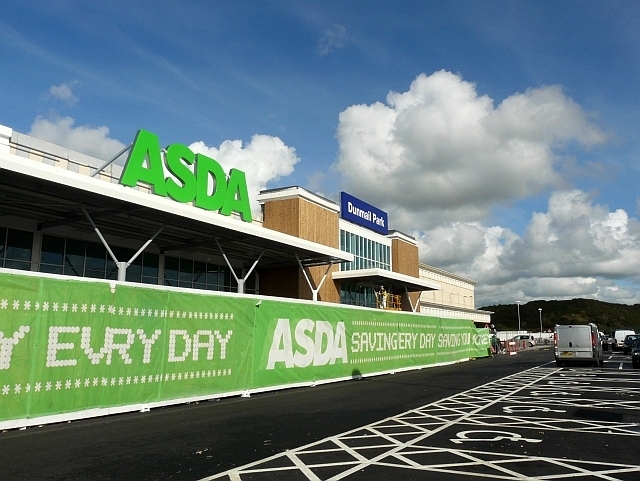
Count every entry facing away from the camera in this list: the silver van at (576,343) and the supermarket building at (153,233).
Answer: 1

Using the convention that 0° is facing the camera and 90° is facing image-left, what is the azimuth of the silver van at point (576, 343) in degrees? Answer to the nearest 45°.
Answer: approximately 180°

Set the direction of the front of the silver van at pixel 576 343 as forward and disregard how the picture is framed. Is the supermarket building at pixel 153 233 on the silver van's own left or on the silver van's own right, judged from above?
on the silver van's own left

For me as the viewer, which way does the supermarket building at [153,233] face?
facing the viewer and to the right of the viewer

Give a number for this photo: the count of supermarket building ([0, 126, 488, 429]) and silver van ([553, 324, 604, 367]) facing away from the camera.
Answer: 1

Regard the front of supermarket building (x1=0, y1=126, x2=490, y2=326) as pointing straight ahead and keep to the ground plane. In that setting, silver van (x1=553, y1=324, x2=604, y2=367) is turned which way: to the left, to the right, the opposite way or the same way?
to the left
